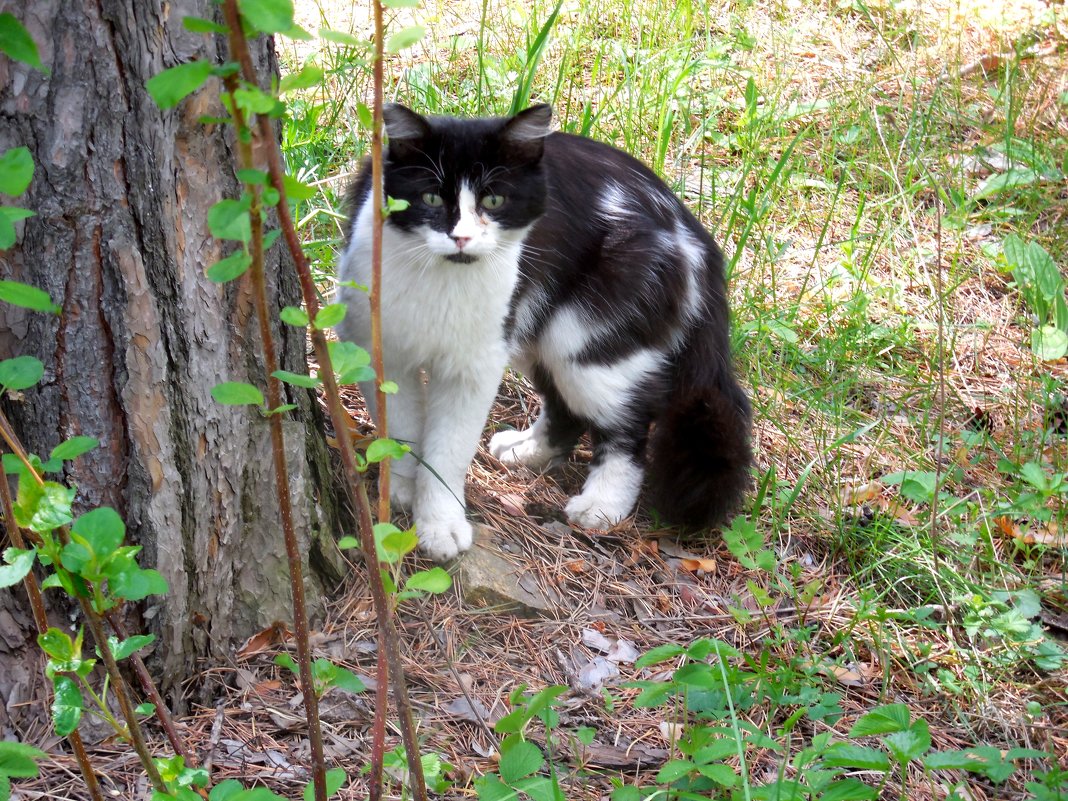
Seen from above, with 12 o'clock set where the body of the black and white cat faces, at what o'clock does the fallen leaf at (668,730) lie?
The fallen leaf is roughly at 10 o'clock from the black and white cat.

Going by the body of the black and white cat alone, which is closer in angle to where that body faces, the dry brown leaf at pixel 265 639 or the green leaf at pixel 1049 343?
the dry brown leaf

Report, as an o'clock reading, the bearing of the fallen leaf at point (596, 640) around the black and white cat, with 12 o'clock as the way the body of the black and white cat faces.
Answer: The fallen leaf is roughly at 10 o'clock from the black and white cat.

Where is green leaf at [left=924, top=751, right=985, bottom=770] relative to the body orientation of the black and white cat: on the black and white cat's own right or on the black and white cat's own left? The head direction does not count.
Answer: on the black and white cat's own left

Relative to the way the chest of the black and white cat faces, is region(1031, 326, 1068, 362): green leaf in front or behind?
behind

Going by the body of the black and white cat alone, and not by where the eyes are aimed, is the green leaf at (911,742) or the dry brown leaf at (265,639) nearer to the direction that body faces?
the dry brown leaf

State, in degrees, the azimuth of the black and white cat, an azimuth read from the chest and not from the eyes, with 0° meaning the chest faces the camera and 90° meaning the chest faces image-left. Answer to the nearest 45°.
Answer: approximately 45°

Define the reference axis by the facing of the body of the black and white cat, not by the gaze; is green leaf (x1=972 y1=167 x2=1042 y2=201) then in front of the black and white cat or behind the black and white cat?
behind

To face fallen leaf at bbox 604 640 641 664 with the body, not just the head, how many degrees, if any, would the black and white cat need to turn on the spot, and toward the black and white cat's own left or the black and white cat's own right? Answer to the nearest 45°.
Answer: approximately 45° to the black and white cat's own left

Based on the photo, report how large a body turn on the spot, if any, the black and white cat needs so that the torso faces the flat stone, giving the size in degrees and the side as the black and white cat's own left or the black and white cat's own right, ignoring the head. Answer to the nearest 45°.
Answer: approximately 45° to the black and white cat's own left

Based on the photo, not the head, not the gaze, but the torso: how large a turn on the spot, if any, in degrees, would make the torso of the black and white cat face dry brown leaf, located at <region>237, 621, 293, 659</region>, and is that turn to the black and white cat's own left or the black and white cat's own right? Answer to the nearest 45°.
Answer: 0° — it already faces it

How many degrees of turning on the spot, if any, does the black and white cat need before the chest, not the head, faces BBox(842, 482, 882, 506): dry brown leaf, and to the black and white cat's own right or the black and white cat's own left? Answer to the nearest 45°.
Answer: approximately 135° to the black and white cat's own left

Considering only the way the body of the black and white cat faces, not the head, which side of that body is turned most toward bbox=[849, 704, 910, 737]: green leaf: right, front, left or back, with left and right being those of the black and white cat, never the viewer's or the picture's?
left
